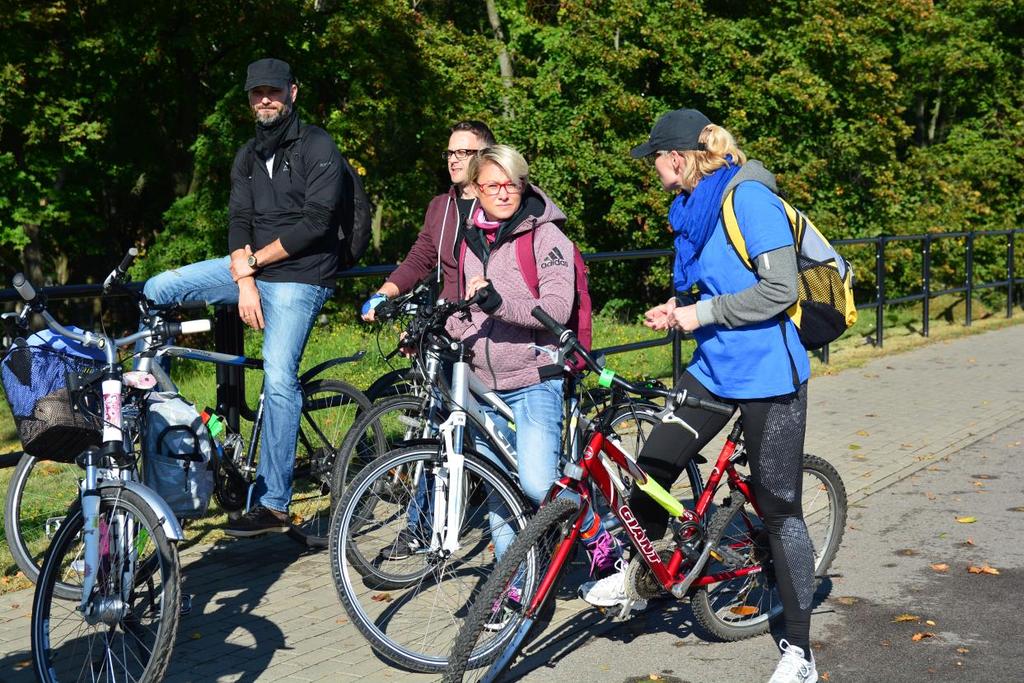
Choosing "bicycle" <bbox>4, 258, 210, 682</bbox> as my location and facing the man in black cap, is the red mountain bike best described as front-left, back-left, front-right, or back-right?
front-right

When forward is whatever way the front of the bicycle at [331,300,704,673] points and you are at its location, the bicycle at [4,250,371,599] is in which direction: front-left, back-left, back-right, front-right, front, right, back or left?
right

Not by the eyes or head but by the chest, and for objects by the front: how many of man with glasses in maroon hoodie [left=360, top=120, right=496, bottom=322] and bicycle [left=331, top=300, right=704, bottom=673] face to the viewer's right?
0

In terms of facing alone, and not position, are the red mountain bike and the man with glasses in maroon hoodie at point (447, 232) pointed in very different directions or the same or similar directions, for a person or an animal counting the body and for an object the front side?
same or similar directions

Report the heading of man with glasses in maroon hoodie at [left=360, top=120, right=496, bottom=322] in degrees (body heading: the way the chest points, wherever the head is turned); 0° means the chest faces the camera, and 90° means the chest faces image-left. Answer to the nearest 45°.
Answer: approximately 45°

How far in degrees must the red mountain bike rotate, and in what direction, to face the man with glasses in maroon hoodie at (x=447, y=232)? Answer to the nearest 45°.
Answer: approximately 90° to its right

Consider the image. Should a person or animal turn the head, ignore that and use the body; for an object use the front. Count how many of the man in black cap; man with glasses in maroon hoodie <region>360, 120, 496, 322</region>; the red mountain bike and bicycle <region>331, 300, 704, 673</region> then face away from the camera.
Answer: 0

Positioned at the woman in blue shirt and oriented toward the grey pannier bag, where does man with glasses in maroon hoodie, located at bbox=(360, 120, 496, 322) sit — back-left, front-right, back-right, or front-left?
front-right

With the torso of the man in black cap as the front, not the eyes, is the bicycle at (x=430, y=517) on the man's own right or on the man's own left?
on the man's own left

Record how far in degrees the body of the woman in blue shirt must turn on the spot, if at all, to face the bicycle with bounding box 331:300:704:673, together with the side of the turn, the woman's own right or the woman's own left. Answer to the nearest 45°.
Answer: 0° — they already face it

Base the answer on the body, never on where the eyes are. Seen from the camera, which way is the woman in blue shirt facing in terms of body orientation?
to the viewer's left

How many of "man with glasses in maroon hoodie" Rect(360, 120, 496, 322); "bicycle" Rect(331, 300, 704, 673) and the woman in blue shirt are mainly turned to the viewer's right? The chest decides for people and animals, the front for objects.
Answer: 0

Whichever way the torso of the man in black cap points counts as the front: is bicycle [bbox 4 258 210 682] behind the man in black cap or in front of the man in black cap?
in front

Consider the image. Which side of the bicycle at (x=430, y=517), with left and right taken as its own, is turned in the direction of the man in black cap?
right
